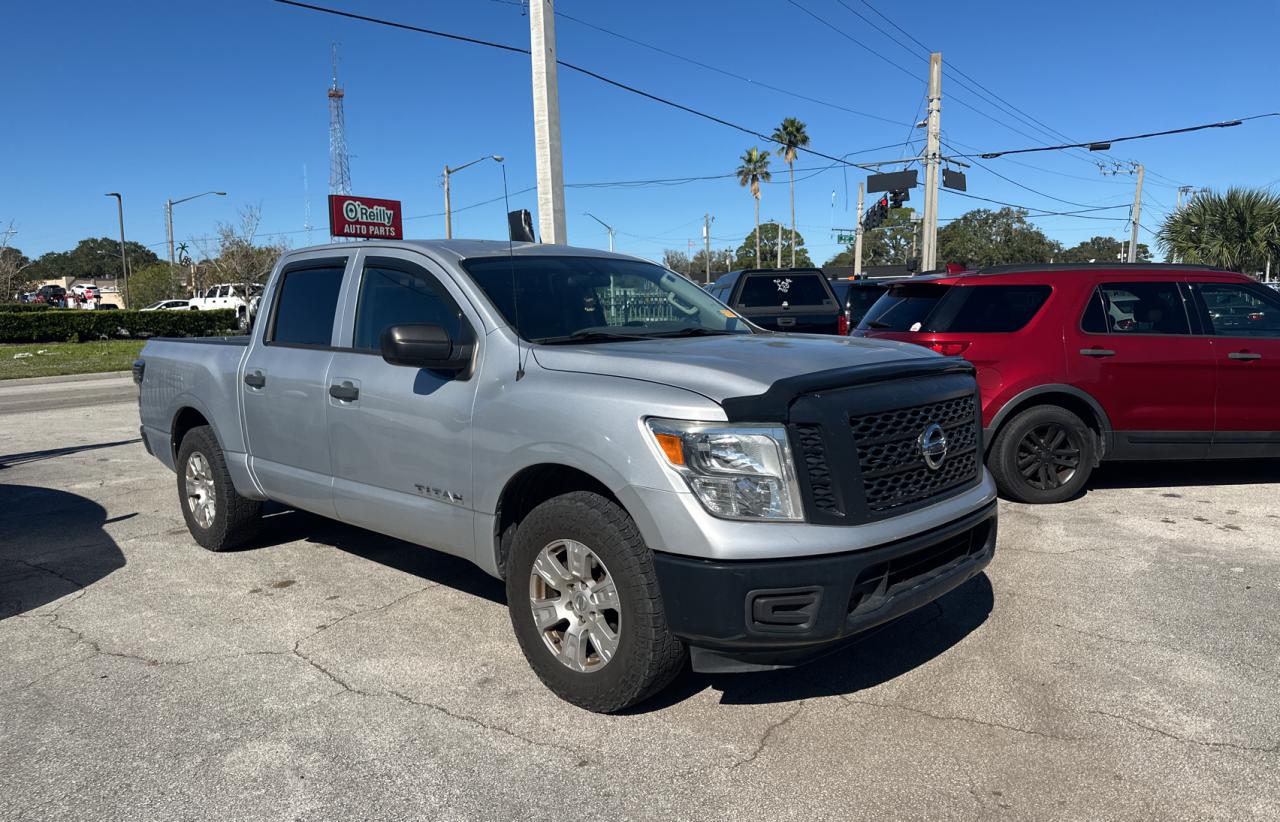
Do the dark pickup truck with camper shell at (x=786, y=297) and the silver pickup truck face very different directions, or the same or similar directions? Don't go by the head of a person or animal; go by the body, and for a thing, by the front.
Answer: very different directions

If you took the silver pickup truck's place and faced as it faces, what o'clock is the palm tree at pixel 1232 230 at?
The palm tree is roughly at 9 o'clock from the silver pickup truck.

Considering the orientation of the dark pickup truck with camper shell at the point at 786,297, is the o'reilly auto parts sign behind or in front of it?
in front

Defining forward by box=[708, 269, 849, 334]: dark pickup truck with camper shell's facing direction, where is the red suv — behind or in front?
behind

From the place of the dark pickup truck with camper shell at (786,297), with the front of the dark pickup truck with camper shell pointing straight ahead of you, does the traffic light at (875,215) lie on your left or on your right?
on your right

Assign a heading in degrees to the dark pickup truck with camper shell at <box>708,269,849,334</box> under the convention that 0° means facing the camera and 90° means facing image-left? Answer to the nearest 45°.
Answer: approximately 135°

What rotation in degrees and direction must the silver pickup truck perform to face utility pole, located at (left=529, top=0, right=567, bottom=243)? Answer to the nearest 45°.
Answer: approximately 135° to its left

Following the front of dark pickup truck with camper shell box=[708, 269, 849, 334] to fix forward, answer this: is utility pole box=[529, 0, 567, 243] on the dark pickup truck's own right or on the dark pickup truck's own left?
on the dark pickup truck's own left

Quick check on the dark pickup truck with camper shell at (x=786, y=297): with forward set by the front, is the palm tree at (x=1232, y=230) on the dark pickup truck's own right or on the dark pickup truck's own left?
on the dark pickup truck's own right

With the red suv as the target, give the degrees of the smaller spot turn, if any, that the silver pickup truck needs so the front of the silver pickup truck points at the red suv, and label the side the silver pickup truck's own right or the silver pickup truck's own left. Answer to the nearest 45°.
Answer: approximately 90° to the silver pickup truck's own left

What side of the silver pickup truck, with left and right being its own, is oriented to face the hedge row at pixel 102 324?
back
